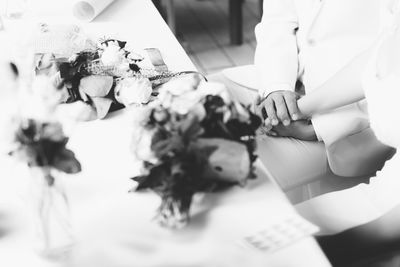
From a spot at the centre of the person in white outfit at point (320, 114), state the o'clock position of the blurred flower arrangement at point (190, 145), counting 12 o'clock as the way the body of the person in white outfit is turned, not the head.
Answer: The blurred flower arrangement is roughly at 11 o'clock from the person in white outfit.

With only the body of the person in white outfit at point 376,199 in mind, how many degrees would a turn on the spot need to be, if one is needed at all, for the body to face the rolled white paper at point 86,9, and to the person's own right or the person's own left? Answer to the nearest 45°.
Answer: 0° — they already face it

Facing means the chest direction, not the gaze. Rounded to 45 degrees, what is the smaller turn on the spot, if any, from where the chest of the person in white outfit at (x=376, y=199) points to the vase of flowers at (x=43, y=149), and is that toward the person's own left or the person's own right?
approximately 45° to the person's own left

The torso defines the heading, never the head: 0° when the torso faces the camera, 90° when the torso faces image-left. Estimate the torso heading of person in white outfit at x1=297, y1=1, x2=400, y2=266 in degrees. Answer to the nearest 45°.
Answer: approximately 90°

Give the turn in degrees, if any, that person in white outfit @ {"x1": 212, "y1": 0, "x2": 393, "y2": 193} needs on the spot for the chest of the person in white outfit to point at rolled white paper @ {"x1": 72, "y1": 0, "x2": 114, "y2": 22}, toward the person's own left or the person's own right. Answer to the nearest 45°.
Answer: approximately 45° to the person's own right

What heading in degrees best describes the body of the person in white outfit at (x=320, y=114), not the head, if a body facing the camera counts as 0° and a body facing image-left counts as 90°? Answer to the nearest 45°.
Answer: approximately 45°
